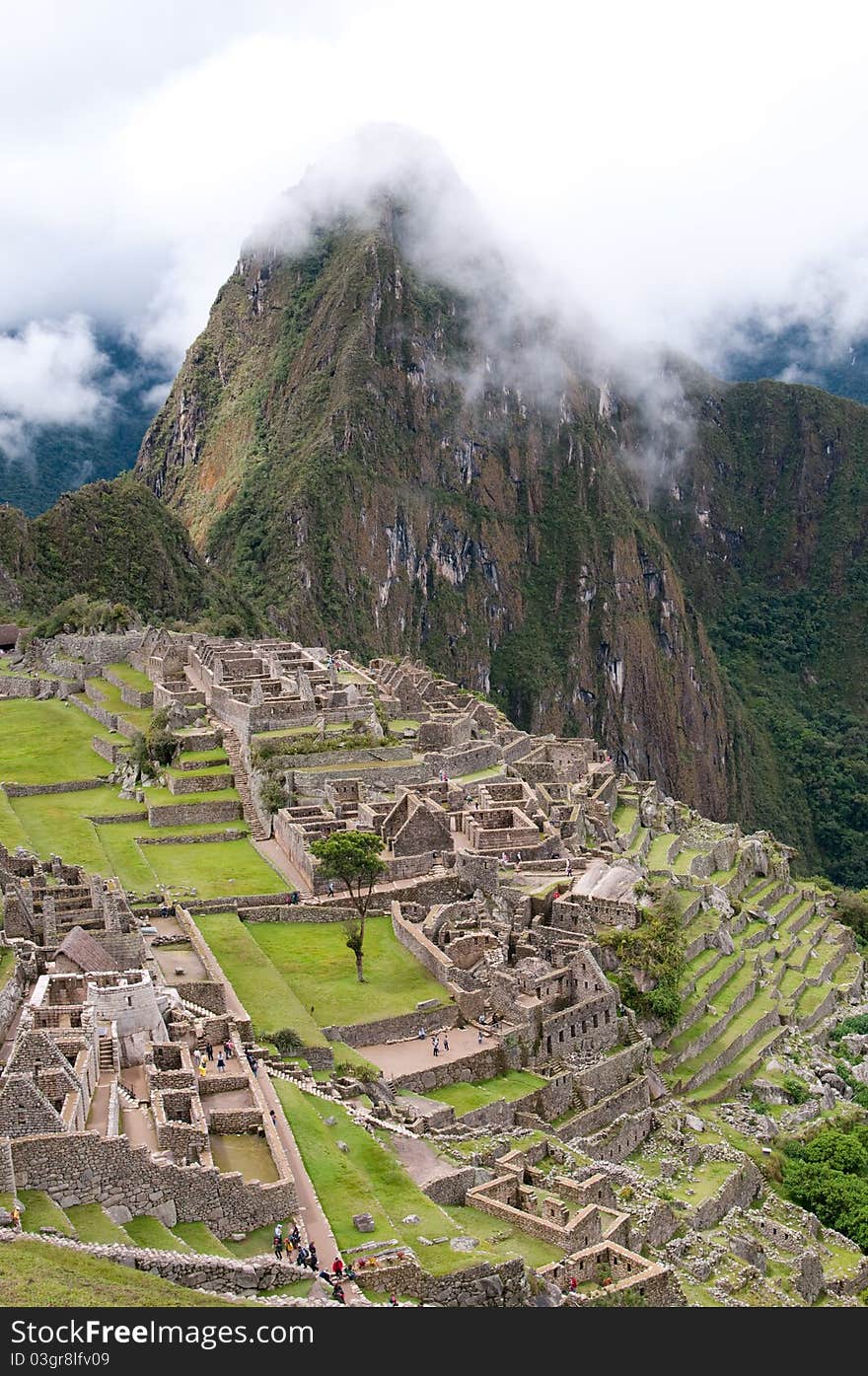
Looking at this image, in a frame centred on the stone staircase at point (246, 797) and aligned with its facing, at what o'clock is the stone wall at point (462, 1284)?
The stone wall is roughly at 12 o'clock from the stone staircase.

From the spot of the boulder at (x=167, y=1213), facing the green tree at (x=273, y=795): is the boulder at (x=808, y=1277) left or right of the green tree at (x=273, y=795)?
right

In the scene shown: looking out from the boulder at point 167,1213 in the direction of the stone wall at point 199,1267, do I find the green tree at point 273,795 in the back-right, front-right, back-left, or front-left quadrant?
back-left

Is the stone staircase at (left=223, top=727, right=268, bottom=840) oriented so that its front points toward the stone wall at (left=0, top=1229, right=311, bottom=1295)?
yes

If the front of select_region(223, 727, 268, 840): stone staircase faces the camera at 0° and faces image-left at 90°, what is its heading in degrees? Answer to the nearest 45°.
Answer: approximately 0°
